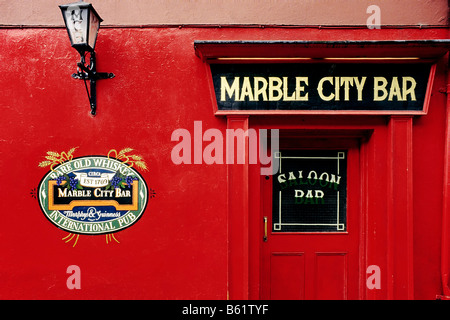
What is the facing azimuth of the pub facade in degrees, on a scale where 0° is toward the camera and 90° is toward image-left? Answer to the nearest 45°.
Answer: approximately 0°
